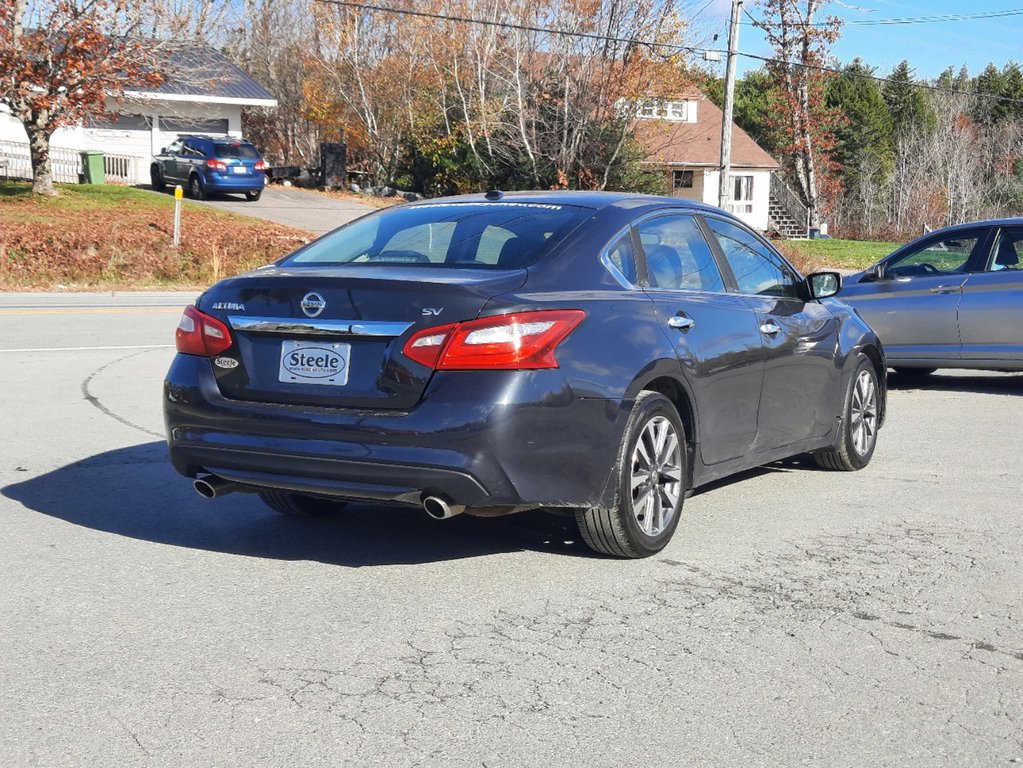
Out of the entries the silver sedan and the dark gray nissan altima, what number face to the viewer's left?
1

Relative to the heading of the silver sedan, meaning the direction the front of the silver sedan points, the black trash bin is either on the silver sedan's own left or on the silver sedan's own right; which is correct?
on the silver sedan's own right

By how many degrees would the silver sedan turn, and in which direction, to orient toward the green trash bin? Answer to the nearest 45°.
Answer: approximately 45° to its right

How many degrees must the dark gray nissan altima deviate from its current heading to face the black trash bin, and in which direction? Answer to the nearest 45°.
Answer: approximately 45° to its left

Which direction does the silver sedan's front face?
to the viewer's left

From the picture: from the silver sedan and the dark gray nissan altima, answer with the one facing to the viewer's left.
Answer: the silver sedan

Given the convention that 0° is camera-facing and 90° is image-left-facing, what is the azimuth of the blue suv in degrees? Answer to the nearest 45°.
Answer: approximately 135°

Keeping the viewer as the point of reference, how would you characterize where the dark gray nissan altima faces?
facing away from the viewer and to the right of the viewer

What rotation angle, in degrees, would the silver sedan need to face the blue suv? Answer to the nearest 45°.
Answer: approximately 45° to its right

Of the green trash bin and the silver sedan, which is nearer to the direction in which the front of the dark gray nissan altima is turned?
the silver sedan
